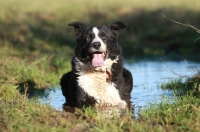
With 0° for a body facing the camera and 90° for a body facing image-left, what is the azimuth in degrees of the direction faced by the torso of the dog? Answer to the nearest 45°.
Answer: approximately 0°
